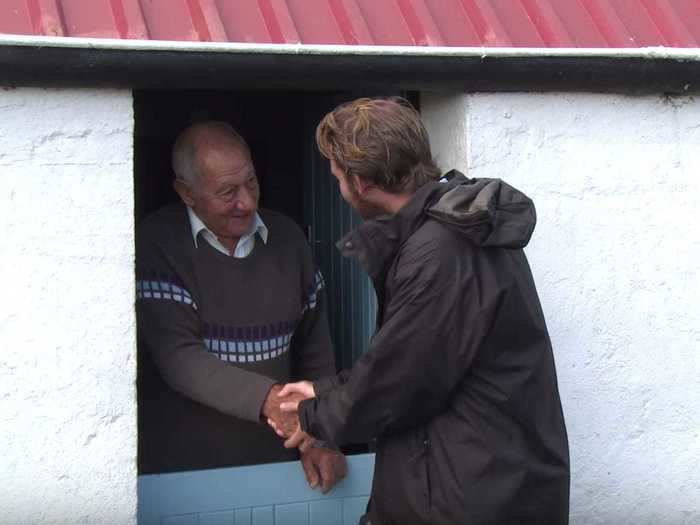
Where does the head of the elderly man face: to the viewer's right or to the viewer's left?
to the viewer's right
